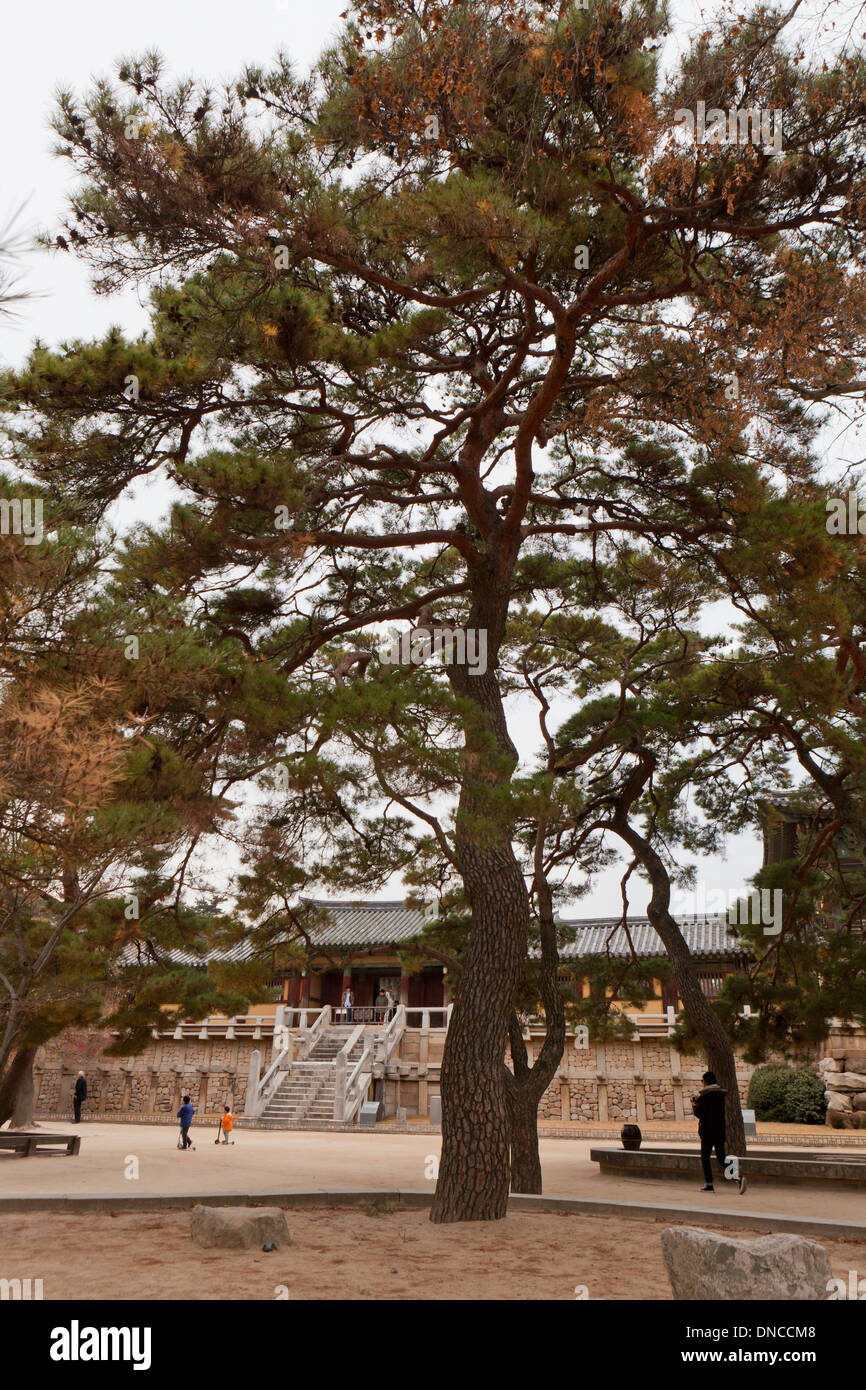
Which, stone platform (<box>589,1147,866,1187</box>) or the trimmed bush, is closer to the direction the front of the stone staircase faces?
the stone platform

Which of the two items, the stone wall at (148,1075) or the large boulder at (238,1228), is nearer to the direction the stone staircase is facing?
the large boulder

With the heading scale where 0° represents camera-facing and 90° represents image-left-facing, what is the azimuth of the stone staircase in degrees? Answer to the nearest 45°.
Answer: approximately 0°

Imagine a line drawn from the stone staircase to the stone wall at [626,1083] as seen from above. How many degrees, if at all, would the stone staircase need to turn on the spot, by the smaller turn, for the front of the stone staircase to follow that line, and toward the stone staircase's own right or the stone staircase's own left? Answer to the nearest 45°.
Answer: approximately 90° to the stone staircase's own left

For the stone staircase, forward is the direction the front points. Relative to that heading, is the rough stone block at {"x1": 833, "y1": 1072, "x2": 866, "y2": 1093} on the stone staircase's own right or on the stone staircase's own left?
on the stone staircase's own left
